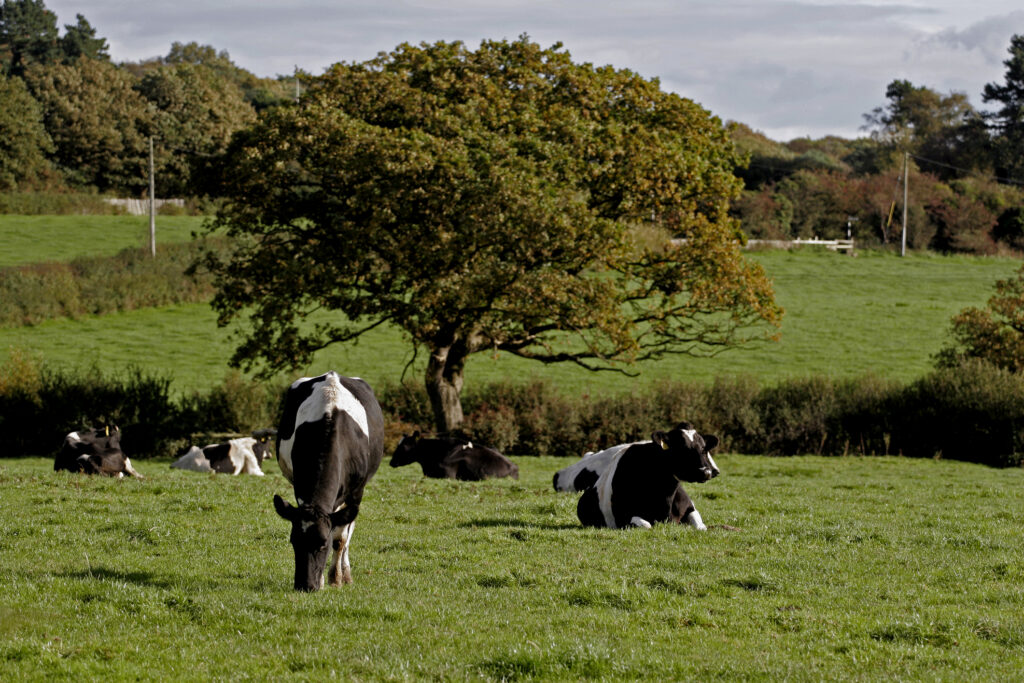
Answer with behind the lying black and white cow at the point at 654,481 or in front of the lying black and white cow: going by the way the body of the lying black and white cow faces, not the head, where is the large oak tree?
behind

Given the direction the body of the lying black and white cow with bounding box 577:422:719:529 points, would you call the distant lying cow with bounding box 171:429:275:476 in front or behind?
behind

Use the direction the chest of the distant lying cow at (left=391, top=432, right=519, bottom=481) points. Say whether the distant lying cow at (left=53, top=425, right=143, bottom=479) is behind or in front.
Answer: in front

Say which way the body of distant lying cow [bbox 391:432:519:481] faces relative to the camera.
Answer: to the viewer's left

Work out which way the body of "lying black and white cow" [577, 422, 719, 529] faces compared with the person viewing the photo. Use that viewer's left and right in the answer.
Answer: facing the viewer and to the right of the viewer

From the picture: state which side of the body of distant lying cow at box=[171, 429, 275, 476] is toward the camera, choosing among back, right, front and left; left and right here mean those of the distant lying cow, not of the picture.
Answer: right

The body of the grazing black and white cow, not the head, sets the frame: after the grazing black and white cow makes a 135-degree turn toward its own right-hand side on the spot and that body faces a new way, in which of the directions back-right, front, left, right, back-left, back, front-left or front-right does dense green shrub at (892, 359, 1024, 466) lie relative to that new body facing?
right

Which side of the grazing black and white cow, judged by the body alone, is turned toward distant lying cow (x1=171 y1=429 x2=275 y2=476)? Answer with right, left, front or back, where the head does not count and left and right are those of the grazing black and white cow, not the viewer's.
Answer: back

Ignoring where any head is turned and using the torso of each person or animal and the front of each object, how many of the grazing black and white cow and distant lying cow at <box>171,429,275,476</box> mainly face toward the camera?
1

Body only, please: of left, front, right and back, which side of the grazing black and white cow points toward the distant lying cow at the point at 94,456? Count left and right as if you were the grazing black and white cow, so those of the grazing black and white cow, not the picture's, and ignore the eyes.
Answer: back

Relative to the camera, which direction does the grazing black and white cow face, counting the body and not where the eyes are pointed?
toward the camera

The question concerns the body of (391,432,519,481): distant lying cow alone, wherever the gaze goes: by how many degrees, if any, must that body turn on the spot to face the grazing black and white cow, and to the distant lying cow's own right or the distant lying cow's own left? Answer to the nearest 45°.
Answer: approximately 90° to the distant lying cow's own left

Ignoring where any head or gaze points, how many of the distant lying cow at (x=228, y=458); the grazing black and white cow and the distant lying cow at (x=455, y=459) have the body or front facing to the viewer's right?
1

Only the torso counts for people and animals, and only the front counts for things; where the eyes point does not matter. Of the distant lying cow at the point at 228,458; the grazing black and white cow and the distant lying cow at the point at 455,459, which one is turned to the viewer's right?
the distant lying cow at the point at 228,458

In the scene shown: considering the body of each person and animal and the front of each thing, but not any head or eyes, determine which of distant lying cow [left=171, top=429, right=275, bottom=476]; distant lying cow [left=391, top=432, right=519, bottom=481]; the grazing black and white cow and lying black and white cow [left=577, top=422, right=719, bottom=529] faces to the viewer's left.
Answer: distant lying cow [left=391, top=432, right=519, bottom=481]
